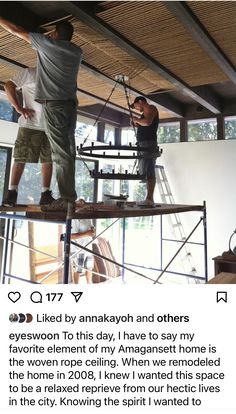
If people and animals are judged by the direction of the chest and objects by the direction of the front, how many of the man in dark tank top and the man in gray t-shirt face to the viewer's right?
0

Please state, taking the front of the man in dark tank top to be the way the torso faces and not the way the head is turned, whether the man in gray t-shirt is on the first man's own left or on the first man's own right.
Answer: on the first man's own left

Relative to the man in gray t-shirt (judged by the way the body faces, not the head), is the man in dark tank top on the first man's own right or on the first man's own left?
on the first man's own right

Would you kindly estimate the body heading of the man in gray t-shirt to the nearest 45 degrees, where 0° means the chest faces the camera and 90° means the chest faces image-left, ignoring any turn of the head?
approximately 135°

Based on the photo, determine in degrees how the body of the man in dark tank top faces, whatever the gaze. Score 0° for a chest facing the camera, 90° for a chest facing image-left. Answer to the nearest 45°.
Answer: approximately 90°

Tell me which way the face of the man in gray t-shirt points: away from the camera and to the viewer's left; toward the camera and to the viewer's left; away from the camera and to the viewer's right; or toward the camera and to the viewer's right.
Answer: away from the camera and to the viewer's left
